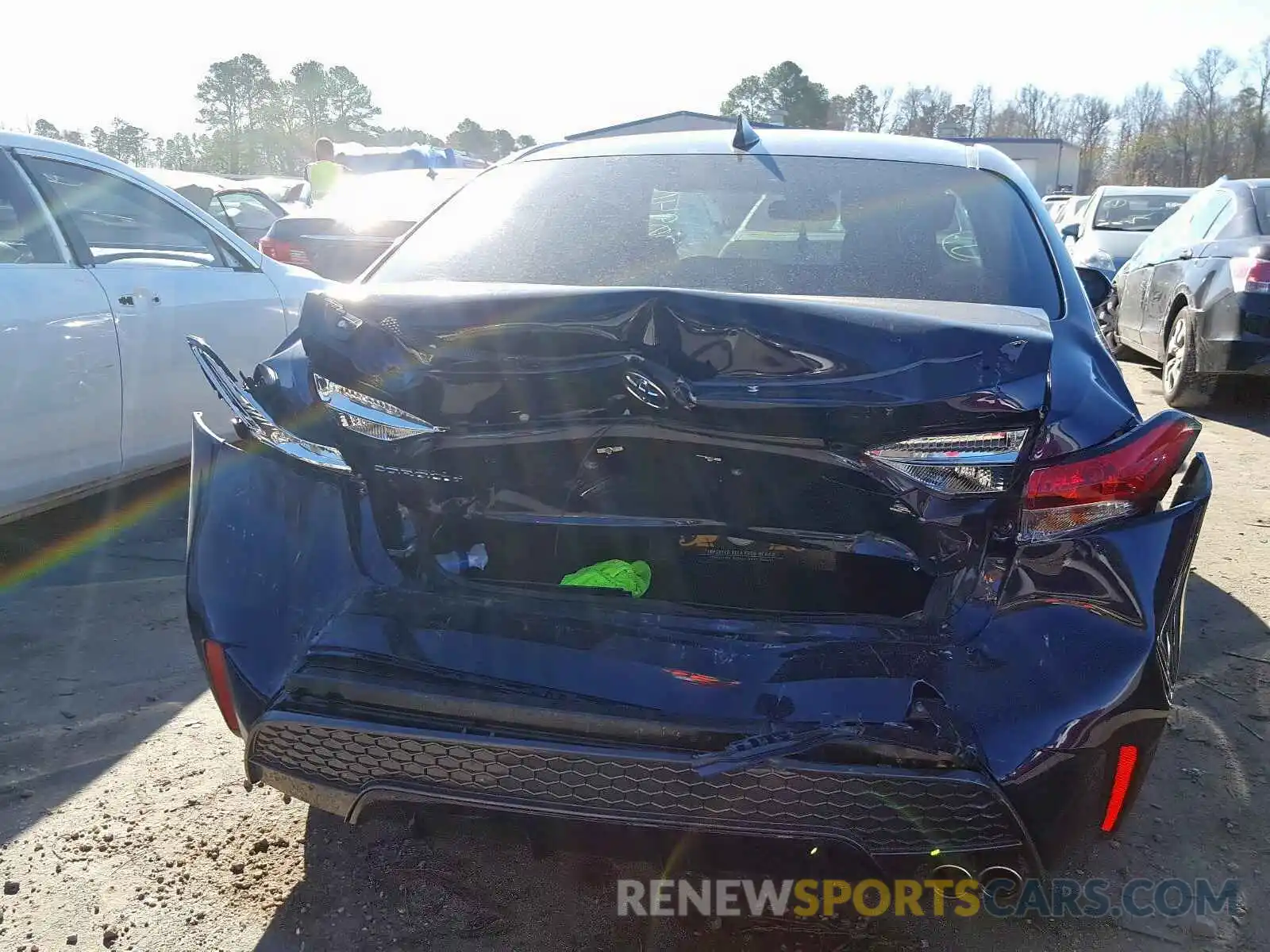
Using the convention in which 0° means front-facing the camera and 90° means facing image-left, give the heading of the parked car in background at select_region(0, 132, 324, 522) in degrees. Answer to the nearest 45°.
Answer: approximately 225°

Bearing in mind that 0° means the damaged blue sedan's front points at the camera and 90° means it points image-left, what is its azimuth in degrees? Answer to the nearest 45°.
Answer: approximately 180°

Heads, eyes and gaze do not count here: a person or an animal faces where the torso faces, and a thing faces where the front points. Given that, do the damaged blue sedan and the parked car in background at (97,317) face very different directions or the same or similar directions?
same or similar directions

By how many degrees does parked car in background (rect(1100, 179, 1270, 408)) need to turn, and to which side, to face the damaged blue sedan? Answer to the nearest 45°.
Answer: approximately 135° to its left

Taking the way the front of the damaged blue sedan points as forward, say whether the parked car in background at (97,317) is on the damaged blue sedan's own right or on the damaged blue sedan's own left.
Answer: on the damaged blue sedan's own left

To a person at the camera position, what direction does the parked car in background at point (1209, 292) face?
facing away from the viewer and to the left of the viewer

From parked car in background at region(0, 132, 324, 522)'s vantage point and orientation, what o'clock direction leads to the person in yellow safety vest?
The person in yellow safety vest is roughly at 11 o'clock from the parked car in background.

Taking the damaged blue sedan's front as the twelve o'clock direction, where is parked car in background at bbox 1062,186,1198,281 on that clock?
The parked car in background is roughly at 1 o'clock from the damaged blue sedan.

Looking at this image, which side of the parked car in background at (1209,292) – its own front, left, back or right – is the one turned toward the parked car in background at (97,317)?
left

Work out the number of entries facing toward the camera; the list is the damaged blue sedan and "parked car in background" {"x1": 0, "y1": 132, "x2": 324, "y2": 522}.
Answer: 0

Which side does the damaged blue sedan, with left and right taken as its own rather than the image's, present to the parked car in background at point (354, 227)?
front

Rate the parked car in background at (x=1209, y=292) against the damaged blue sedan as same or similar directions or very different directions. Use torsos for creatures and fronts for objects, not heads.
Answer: same or similar directions
